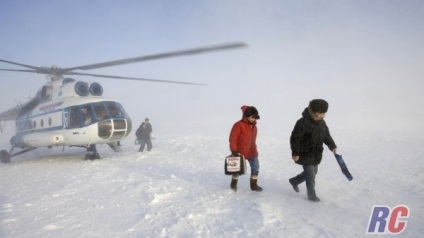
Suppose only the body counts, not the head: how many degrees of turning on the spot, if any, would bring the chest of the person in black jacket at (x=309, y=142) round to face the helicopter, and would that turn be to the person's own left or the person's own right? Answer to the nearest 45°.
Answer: approximately 135° to the person's own right

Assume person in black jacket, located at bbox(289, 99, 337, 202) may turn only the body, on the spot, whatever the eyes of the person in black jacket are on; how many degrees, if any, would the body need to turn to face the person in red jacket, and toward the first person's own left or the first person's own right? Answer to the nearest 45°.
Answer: approximately 135° to the first person's own right

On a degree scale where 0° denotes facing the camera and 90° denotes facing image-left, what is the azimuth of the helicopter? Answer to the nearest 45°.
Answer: approximately 315°

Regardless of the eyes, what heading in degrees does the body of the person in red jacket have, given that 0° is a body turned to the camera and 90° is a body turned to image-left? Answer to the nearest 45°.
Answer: approximately 315°
